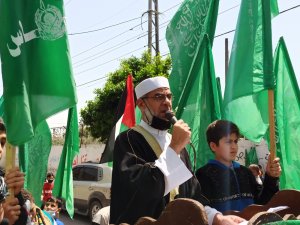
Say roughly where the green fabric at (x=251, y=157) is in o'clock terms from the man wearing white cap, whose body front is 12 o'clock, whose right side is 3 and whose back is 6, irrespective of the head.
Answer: The green fabric is roughly at 8 o'clock from the man wearing white cap.

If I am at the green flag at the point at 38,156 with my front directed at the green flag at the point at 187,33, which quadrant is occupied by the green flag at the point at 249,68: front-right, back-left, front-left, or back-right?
front-right

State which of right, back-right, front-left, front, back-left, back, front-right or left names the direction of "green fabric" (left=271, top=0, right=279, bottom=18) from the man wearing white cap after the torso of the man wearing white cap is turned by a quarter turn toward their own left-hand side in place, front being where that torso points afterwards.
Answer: front

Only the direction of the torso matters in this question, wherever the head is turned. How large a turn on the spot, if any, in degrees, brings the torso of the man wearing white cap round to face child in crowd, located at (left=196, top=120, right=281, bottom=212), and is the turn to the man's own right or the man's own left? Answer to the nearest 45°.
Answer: approximately 90° to the man's own left

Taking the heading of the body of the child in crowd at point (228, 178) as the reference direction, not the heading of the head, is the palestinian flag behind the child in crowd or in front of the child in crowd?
behind

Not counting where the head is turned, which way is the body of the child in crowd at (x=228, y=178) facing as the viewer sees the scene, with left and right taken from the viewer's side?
facing the viewer and to the right of the viewer

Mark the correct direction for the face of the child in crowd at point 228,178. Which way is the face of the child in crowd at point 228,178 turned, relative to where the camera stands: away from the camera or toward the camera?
toward the camera

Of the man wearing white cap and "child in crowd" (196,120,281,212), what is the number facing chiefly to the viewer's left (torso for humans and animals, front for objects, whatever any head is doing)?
0

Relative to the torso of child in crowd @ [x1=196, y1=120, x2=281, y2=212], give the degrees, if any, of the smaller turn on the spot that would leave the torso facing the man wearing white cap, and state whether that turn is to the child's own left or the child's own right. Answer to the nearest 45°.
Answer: approximately 90° to the child's own right
